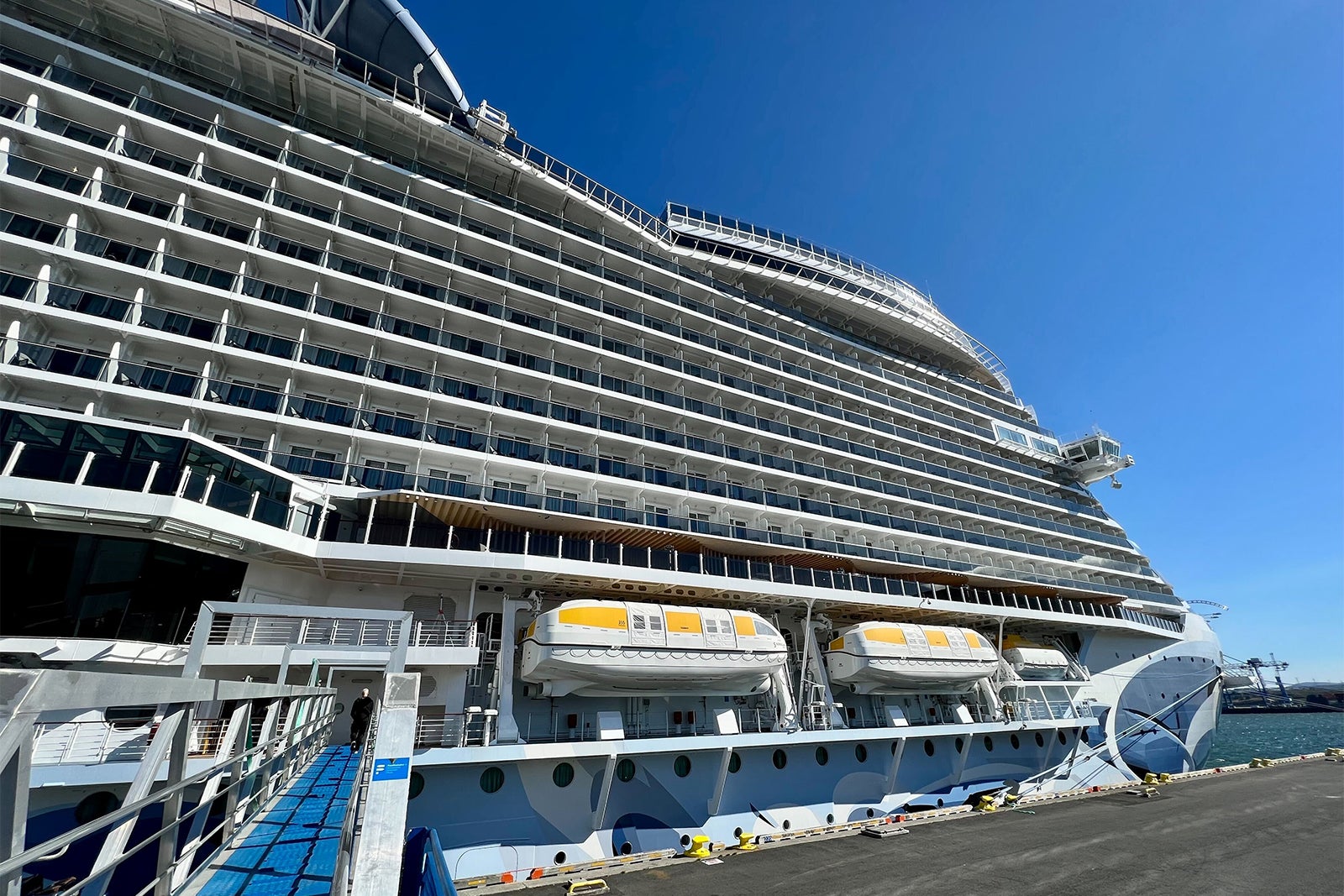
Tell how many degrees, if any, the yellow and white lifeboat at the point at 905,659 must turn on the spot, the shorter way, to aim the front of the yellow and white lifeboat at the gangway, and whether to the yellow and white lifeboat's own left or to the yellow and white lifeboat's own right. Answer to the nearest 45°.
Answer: approximately 135° to the yellow and white lifeboat's own right

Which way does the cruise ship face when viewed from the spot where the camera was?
facing away from the viewer and to the right of the viewer

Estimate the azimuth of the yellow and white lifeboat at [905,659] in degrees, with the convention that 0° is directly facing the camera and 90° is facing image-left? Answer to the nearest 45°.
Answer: approximately 225°

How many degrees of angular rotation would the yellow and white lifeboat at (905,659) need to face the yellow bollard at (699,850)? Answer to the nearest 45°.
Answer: approximately 180°

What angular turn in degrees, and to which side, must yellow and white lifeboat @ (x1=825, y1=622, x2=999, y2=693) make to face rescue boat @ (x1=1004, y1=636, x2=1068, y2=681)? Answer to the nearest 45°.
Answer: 0° — it already faces it

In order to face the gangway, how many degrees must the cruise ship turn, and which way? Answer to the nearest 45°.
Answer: approximately 135° to its right
